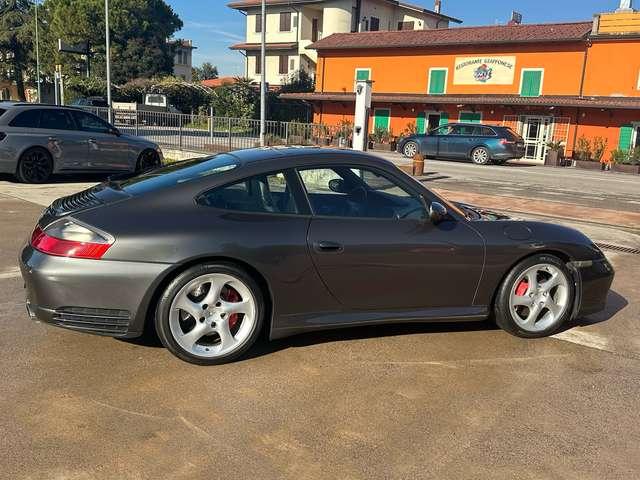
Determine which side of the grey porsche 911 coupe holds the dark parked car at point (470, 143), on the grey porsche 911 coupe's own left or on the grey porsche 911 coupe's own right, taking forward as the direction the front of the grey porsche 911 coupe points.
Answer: on the grey porsche 911 coupe's own left

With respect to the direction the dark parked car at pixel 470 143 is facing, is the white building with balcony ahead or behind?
ahead

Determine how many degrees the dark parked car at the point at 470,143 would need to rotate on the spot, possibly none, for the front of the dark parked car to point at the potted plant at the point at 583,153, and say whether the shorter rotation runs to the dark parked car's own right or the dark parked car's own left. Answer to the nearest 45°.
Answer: approximately 180°

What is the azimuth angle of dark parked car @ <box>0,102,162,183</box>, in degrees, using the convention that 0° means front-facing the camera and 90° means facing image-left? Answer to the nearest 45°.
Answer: approximately 225°

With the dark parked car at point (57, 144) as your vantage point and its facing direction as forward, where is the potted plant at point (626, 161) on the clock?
The potted plant is roughly at 1 o'clock from the dark parked car.

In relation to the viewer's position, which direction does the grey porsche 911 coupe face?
facing to the right of the viewer

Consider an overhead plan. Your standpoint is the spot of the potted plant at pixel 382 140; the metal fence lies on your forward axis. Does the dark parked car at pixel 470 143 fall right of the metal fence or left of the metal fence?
left

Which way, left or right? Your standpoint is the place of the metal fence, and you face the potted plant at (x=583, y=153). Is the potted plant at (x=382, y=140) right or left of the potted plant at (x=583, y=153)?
left

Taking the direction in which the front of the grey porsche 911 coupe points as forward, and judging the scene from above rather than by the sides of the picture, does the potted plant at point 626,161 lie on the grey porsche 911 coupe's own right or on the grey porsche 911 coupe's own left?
on the grey porsche 911 coupe's own left

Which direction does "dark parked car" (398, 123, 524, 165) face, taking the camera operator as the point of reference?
facing away from the viewer and to the left of the viewer
